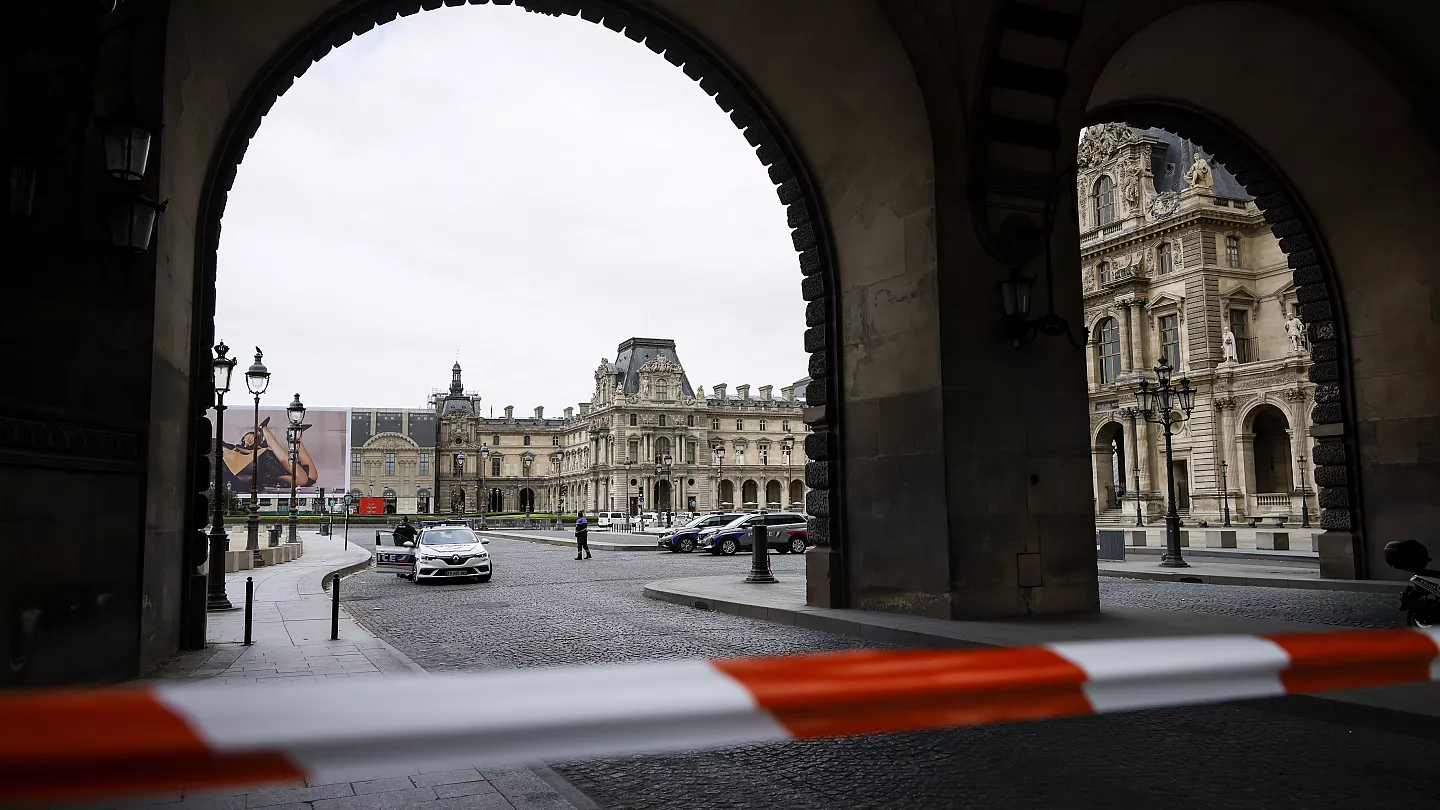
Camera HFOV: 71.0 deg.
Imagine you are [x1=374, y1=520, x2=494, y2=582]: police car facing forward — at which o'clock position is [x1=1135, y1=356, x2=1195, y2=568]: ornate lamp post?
The ornate lamp post is roughly at 9 o'clock from the police car.

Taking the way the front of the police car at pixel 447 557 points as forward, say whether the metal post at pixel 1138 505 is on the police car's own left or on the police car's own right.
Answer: on the police car's own left

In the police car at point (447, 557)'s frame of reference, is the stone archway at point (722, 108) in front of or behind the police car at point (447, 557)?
in front

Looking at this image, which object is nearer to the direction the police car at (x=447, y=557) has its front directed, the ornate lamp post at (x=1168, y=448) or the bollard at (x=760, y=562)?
the bollard

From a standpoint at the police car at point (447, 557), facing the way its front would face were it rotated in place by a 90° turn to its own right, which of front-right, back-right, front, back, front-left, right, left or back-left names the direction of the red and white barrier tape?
left

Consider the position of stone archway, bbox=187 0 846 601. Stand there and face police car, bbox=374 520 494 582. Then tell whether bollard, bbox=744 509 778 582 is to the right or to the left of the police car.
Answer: right

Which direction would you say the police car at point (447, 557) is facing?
toward the camera

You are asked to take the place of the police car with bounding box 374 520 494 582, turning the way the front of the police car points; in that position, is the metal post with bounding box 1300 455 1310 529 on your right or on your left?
on your left

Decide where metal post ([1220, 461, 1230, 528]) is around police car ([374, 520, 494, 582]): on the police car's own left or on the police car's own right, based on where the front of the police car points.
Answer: on the police car's own left
